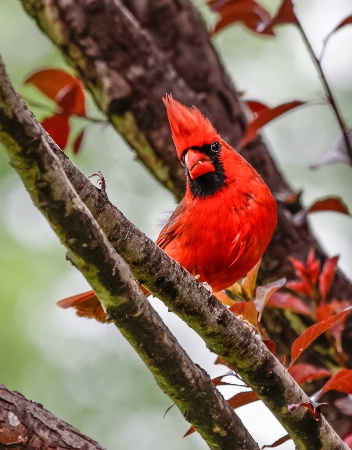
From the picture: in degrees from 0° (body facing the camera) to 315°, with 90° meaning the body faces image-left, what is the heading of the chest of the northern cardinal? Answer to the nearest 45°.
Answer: approximately 315°
